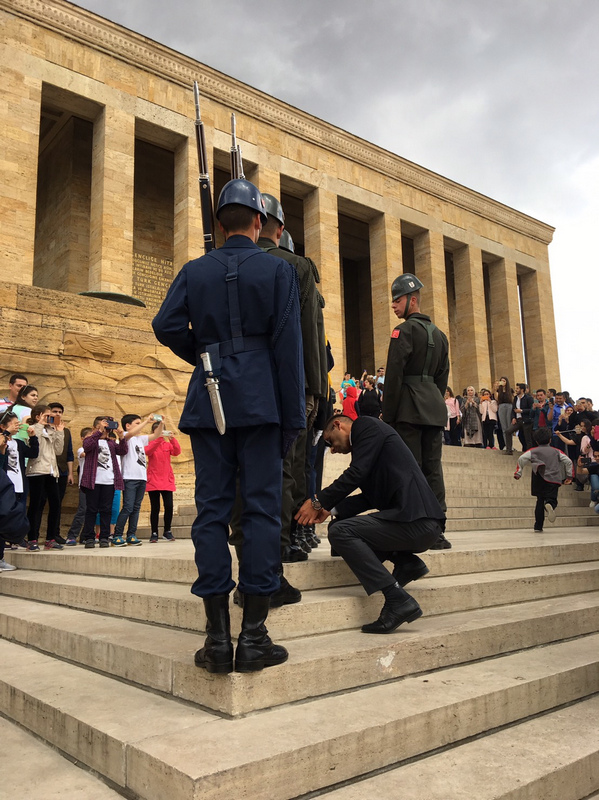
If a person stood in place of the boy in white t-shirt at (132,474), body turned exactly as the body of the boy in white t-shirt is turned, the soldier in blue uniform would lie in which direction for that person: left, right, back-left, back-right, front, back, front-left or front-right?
front-right

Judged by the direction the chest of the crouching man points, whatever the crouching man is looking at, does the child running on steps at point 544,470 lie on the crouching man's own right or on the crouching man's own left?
on the crouching man's own right

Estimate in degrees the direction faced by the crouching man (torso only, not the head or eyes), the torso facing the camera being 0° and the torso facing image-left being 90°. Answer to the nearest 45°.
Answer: approximately 90°

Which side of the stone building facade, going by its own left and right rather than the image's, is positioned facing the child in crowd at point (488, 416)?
front

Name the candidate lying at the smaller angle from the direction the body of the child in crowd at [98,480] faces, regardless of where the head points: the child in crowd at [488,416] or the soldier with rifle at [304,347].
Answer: the soldier with rifle

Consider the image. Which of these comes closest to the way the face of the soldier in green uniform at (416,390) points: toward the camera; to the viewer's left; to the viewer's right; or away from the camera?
to the viewer's left

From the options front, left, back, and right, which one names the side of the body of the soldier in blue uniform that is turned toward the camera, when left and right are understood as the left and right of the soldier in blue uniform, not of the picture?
back

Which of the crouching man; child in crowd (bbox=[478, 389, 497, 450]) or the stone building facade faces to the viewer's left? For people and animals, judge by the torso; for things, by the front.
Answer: the crouching man

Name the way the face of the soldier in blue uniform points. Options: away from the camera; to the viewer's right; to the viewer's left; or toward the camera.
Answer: away from the camera

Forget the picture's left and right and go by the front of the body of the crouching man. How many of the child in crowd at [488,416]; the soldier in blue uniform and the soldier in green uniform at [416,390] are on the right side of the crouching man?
2
